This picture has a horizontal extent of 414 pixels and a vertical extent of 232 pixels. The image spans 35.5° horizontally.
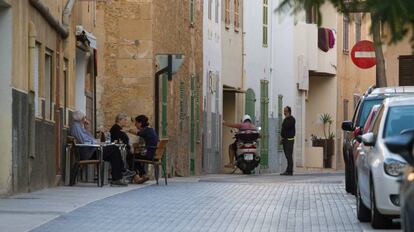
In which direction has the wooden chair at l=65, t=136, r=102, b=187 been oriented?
to the viewer's right

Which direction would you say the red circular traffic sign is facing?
toward the camera

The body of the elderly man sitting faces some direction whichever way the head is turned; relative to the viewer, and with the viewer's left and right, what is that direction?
facing to the right of the viewer

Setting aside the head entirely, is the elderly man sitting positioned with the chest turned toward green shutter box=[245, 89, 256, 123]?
no

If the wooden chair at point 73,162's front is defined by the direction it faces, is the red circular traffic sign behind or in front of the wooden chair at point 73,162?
in front

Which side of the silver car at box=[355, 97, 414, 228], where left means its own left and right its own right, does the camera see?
front

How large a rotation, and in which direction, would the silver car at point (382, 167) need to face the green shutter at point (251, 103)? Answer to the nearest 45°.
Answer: approximately 180°
